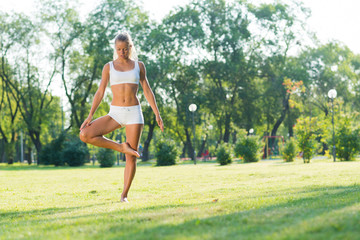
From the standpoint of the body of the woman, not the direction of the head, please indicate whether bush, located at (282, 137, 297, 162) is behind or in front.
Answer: behind

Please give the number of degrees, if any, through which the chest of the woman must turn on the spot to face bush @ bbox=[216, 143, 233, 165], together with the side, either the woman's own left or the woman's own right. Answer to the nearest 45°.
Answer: approximately 180°

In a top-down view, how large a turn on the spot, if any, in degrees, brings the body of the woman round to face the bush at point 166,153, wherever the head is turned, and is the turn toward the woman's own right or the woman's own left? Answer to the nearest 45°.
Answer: approximately 180°

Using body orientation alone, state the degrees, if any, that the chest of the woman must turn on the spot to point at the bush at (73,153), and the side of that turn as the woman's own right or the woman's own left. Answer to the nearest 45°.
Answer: approximately 180°

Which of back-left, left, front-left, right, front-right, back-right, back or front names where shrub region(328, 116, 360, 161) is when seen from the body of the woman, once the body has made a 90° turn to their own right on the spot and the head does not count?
back-right

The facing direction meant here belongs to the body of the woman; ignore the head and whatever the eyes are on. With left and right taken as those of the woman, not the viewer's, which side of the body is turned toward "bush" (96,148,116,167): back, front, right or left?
back

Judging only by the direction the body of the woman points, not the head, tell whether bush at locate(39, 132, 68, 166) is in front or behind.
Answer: behind

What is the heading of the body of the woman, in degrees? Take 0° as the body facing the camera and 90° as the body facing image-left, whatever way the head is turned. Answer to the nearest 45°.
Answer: approximately 0°

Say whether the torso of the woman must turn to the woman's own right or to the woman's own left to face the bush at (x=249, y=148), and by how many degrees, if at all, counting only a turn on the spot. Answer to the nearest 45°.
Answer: approximately 180°
